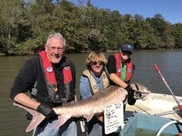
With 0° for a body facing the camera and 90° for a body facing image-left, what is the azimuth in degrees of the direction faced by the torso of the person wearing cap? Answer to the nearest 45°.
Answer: approximately 315°

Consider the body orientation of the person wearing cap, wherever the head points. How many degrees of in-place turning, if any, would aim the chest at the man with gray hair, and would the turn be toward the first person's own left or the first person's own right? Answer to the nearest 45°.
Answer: approximately 90° to the first person's own right

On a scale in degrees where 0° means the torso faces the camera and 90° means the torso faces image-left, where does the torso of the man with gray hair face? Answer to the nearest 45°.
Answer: approximately 315°

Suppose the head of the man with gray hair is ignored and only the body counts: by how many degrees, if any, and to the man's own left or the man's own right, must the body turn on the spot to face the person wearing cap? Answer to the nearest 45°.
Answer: approximately 90° to the man's own left
